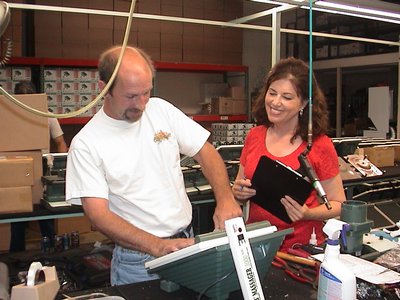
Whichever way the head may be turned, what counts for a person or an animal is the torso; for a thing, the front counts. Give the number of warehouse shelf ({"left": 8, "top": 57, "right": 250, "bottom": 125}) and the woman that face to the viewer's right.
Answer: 0

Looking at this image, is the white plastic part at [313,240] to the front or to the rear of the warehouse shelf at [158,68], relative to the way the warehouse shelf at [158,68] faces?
to the front

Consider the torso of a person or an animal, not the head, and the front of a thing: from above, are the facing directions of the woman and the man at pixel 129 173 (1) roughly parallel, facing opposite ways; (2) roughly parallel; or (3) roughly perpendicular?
roughly perpendicular

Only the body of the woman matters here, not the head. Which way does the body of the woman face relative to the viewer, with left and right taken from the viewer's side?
facing the viewer and to the left of the viewer

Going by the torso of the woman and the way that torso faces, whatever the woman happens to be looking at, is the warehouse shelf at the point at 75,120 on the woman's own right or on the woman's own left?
on the woman's own right

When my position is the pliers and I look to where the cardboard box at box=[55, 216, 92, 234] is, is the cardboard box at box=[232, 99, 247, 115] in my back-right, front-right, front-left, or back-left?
front-right

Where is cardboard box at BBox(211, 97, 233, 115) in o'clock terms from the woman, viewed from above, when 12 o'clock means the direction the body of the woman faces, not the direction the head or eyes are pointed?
The cardboard box is roughly at 4 o'clock from the woman.

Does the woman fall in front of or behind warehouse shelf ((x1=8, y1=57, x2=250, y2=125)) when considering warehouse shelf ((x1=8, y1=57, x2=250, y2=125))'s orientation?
in front

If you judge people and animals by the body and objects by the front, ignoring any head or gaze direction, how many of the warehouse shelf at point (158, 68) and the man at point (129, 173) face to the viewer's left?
0

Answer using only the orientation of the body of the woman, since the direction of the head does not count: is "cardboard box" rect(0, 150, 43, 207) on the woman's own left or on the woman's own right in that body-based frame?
on the woman's own right

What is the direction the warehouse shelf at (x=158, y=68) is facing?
toward the camera

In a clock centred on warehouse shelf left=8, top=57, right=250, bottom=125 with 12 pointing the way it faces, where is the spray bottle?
The spray bottle is roughly at 12 o'clock from the warehouse shelf.

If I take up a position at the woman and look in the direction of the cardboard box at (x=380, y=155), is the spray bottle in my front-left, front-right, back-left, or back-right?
back-right

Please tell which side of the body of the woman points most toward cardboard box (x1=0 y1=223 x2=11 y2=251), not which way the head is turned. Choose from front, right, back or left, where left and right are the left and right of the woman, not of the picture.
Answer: right

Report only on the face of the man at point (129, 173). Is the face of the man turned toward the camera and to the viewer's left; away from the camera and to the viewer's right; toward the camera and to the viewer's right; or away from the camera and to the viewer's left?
toward the camera and to the viewer's right

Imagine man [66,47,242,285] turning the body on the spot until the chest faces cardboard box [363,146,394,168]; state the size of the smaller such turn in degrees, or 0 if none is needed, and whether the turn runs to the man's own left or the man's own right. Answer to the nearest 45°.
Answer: approximately 90° to the man's own left
